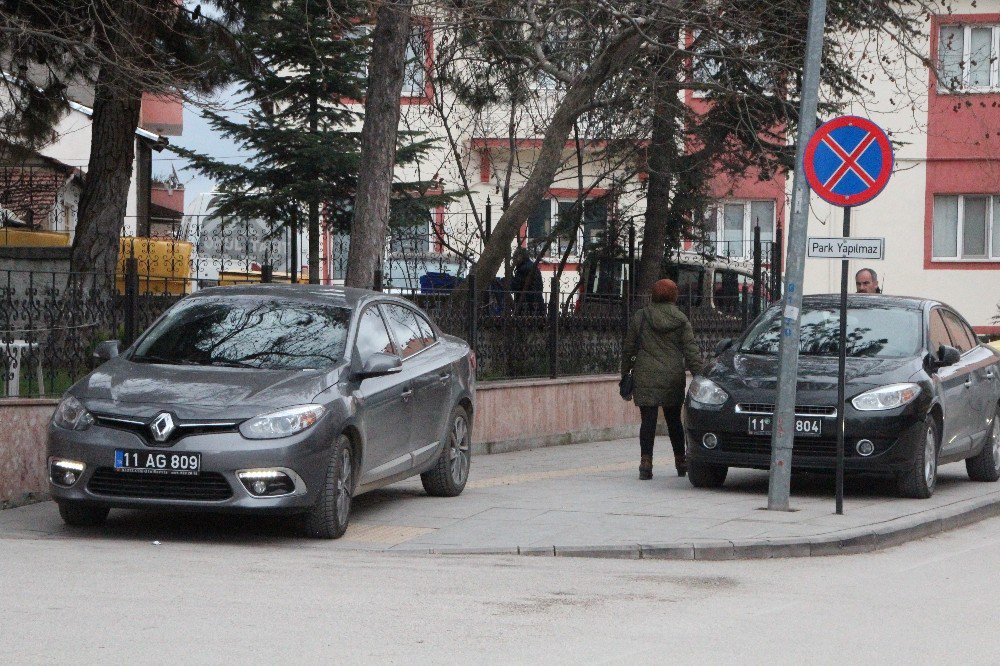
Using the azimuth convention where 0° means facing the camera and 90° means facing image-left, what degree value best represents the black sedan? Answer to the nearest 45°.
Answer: approximately 45°

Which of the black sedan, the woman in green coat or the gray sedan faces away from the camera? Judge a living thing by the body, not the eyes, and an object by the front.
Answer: the woman in green coat

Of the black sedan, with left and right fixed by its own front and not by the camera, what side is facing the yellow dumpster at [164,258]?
right

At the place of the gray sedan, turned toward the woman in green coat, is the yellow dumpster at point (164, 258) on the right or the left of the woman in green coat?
left

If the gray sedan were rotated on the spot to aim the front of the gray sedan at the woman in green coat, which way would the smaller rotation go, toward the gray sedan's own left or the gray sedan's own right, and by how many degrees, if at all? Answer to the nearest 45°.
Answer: approximately 180°

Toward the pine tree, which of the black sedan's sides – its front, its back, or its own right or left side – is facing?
right

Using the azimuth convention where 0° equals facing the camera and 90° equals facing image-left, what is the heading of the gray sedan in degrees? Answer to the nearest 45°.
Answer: approximately 45°

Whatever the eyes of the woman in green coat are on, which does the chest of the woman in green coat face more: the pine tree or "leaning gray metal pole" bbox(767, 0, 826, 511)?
the pine tree

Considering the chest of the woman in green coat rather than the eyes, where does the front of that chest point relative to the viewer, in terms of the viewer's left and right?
facing away from the viewer

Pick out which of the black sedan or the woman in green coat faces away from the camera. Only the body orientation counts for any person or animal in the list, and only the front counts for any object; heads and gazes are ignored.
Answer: the woman in green coat

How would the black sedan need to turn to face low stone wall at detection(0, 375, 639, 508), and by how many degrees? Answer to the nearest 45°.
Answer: approximately 90° to its right
